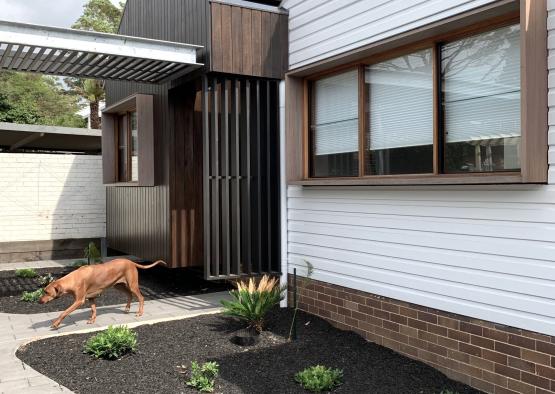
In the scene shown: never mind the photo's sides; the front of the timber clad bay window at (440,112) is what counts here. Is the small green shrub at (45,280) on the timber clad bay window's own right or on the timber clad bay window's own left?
on the timber clad bay window's own right

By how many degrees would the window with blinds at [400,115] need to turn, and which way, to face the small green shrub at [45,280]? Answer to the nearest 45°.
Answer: approximately 45° to its right

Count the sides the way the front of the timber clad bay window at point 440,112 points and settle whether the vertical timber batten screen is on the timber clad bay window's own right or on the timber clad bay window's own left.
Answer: on the timber clad bay window's own right

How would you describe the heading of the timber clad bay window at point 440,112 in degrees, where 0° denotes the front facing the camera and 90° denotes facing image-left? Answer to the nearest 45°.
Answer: approximately 45°

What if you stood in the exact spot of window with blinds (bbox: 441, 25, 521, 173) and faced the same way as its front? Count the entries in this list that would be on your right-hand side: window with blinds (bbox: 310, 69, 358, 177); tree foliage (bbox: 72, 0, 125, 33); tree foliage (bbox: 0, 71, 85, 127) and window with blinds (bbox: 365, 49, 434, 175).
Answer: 4

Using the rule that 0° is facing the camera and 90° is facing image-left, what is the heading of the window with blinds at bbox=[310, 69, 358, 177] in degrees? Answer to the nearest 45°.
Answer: approximately 45°

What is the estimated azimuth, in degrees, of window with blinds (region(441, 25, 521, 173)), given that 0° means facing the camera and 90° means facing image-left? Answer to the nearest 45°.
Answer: approximately 45°

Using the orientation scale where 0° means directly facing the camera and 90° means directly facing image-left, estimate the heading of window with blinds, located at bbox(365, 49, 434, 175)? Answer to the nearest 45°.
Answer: approximately 45°
